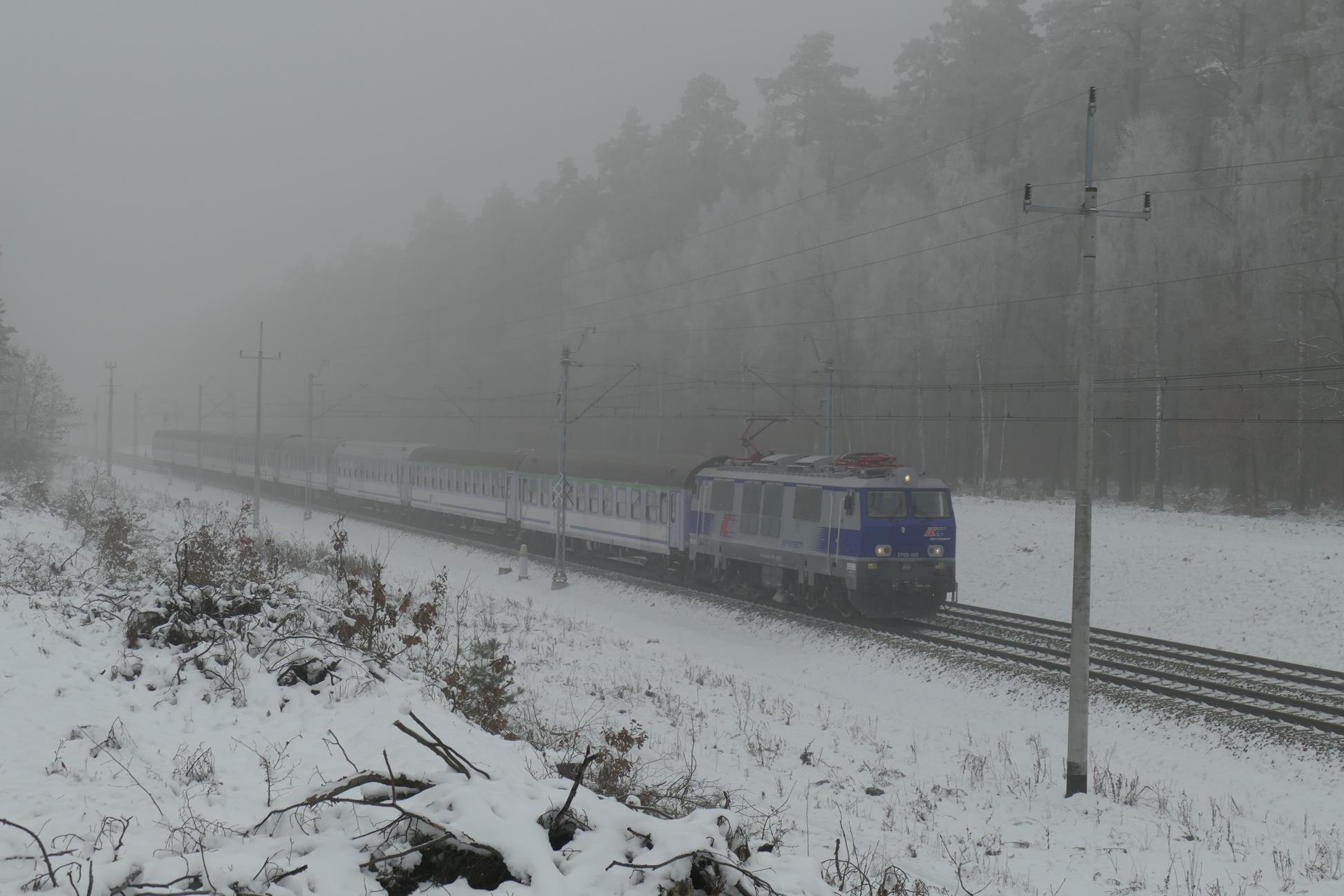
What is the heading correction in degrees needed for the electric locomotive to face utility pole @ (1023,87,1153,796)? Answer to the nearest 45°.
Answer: approximately 45° to its right

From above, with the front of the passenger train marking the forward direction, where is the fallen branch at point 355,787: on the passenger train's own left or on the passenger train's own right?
on the passenger train's own right

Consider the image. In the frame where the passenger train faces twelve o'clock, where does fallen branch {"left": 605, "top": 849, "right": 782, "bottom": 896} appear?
The fallen branch is roughly at 2 o'clock from the passenger train.

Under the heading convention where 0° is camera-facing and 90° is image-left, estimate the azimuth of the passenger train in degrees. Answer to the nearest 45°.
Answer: approximately 315°

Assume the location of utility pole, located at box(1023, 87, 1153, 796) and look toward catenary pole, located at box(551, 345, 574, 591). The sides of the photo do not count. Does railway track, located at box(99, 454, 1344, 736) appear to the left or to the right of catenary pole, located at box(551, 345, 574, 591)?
right

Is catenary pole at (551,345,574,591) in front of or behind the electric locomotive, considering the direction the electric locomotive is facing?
behind
